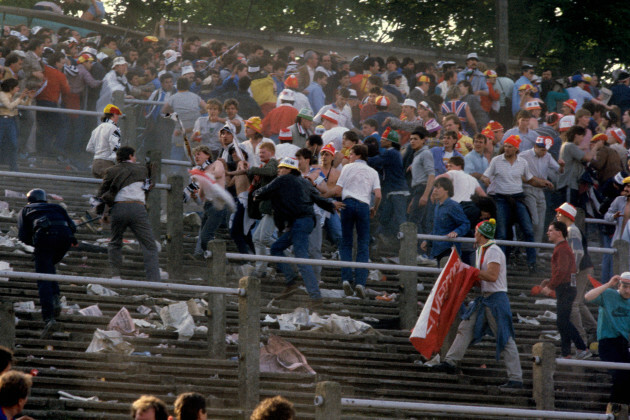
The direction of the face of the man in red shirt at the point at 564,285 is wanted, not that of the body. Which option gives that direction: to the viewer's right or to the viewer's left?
to the viewer's left

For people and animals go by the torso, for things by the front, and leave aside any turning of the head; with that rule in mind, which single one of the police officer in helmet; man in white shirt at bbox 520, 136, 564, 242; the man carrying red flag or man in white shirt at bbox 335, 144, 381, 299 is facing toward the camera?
man in white shirt at bbox 520, 136, 564, 242

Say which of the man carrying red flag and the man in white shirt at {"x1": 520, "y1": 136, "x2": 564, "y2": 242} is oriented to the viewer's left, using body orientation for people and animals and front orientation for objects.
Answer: the man carrying red flag

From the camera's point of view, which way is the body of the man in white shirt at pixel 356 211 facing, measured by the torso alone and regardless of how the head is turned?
away from the camera

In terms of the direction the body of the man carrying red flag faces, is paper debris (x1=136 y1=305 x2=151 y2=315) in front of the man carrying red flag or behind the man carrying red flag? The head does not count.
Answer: in front

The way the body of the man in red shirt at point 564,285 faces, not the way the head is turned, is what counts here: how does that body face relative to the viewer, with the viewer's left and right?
facing to the left of the viewer

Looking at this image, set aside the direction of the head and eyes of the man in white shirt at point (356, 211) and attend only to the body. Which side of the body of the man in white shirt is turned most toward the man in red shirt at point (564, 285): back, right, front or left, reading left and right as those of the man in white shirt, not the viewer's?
right

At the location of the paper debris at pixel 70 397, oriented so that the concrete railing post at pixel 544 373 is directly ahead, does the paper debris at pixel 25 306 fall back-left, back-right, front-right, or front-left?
back-left

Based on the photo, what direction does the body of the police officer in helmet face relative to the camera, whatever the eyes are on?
away from the camera

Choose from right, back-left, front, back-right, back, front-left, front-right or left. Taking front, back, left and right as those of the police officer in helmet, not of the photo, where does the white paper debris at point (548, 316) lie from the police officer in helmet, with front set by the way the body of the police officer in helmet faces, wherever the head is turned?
right

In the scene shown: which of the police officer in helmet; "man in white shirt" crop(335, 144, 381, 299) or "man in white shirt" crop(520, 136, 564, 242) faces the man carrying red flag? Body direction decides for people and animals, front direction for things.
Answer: "man in white shirt" crop(520, 136, 564, 242)

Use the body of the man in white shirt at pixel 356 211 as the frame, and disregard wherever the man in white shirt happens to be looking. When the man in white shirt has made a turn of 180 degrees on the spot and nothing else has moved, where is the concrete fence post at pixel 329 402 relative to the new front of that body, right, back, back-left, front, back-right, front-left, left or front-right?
front

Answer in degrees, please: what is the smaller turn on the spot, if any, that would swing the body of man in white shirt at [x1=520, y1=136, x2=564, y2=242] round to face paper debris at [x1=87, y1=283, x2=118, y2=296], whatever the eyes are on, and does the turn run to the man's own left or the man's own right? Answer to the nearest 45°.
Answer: approximately 45° to the man's own right

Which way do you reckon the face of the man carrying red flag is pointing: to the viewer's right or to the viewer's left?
to the viewer's left

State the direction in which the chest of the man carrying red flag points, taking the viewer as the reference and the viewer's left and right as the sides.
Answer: facing to the left of the viewer

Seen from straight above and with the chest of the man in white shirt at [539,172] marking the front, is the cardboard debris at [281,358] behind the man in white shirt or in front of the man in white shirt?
in front
